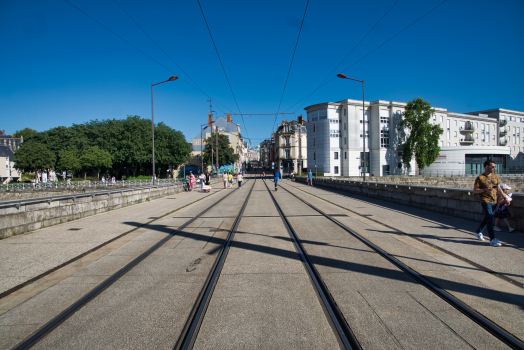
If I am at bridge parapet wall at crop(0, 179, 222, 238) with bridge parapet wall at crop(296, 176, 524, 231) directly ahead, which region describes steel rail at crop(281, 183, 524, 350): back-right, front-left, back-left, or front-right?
front-right

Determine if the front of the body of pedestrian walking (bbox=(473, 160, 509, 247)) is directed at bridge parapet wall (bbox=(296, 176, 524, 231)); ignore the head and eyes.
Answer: no

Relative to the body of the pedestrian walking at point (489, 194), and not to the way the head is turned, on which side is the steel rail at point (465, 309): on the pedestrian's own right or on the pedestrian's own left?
on the pedestrian's own right

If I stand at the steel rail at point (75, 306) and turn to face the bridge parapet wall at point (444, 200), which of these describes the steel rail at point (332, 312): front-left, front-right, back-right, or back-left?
front-right

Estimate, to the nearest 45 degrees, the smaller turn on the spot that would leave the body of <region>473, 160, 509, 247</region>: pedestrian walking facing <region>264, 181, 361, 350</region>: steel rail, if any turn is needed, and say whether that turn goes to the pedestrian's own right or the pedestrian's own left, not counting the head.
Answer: approximately 45° to the pedestrian's own right

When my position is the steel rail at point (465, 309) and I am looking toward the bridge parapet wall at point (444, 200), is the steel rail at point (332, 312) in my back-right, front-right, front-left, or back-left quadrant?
back-left

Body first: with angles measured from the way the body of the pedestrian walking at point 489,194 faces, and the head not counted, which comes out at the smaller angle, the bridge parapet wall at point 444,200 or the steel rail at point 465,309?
the steel rail
